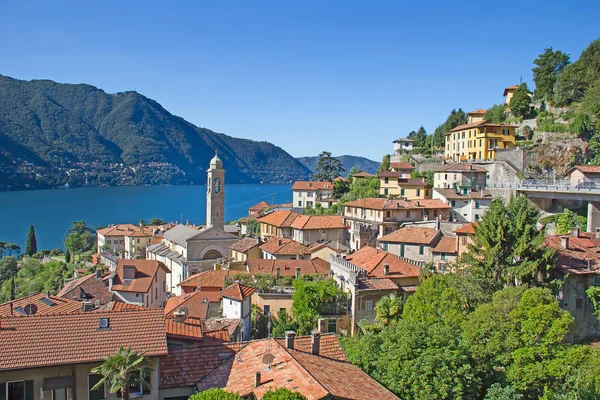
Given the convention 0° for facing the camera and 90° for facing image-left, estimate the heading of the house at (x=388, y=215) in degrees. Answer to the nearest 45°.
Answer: approximately 45°

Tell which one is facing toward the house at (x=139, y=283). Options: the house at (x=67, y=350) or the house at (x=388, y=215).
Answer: the house at (x=388, y=215)

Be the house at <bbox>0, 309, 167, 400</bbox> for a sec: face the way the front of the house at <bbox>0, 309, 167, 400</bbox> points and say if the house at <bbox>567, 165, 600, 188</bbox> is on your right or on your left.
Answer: on your left

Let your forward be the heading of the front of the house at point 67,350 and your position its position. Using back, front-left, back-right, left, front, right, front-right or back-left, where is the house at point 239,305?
back-left

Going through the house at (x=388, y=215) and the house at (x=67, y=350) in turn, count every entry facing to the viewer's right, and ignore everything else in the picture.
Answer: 0

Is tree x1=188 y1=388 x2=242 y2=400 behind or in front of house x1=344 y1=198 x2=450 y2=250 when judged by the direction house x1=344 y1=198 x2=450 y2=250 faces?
in front

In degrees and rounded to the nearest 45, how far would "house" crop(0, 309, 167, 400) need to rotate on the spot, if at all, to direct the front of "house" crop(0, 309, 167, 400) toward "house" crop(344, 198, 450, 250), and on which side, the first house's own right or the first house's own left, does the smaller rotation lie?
approximately 135° to the first house's own left

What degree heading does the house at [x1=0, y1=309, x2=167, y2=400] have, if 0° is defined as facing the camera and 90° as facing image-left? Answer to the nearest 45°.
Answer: approximately 0°

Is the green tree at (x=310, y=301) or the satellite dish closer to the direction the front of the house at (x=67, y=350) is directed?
the satellite dish

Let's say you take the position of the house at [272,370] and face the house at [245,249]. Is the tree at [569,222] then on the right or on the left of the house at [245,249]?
right

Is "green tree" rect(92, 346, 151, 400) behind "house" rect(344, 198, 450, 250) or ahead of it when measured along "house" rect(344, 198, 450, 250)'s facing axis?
ahead

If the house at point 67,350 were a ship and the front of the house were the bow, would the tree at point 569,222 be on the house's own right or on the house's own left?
on the house's own left
